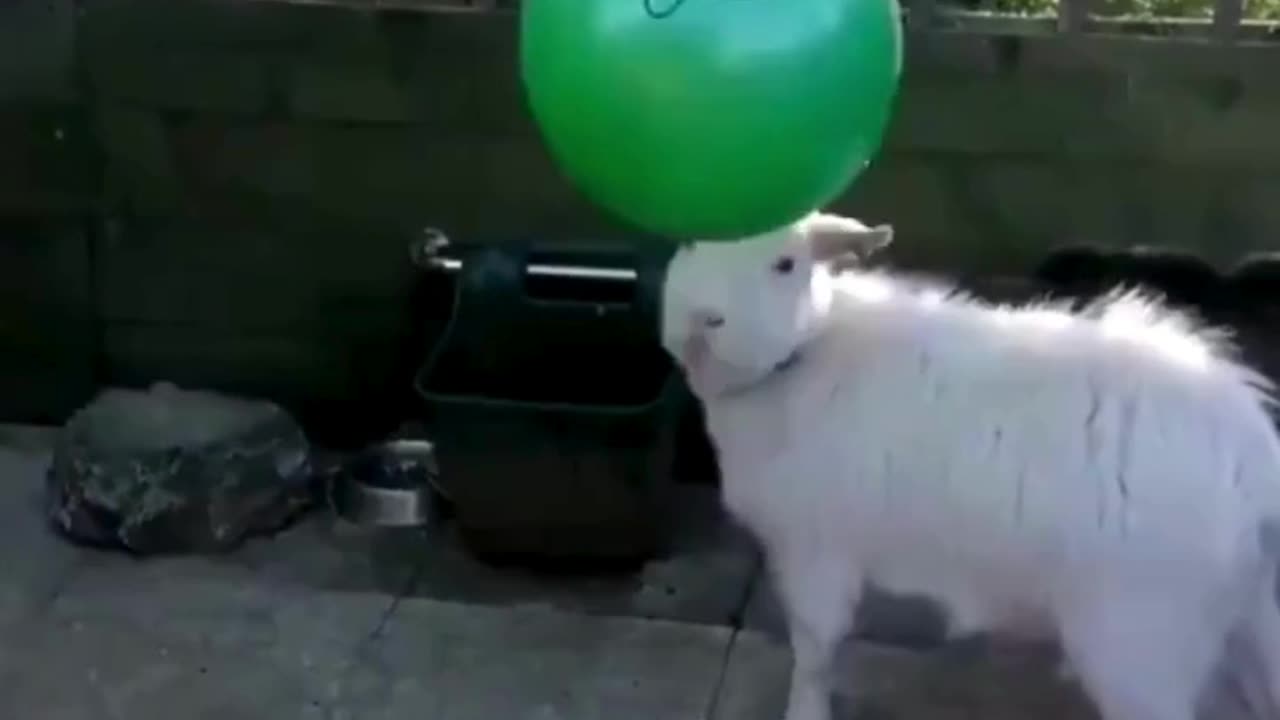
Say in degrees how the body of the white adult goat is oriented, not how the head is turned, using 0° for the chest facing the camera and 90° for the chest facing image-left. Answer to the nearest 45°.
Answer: approximately 90°

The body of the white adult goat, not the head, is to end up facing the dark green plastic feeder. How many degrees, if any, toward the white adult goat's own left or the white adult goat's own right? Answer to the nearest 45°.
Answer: approximately 45° to the white adult goat's own right

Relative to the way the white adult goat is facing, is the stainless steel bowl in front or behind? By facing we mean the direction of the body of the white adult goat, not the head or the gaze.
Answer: in front
